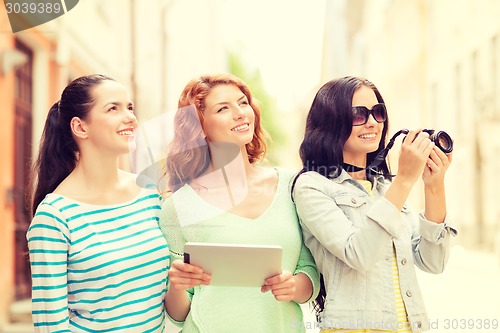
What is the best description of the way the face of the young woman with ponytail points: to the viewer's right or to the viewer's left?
to the viewer's right

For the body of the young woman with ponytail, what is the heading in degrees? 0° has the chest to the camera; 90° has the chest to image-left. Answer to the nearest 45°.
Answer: approximately 315°
